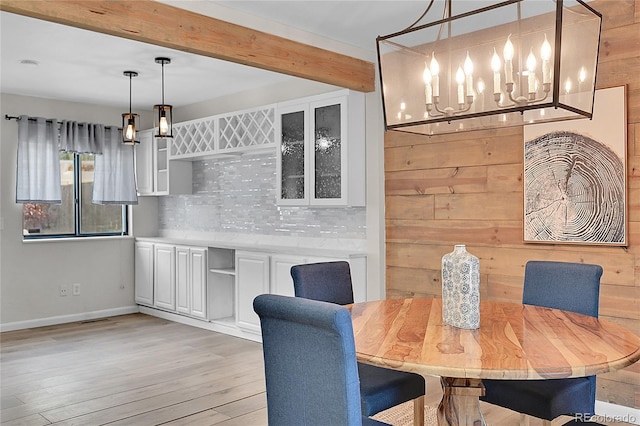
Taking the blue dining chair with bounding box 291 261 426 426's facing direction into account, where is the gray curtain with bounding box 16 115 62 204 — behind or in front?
behind

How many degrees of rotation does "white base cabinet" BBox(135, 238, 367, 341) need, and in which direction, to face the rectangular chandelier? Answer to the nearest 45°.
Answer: approximately 45° to its left

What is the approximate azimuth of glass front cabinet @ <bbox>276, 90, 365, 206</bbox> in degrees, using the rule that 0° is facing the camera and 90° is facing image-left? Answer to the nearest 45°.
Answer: approximately 45°

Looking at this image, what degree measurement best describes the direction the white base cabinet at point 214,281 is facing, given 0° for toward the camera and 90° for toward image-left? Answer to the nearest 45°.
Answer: approximately 45°

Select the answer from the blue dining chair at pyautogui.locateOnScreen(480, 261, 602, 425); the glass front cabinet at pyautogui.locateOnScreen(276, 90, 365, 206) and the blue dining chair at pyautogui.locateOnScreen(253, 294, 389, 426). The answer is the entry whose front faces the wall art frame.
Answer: the blue dining chair at pyautogui.locateOnScreen(253, 294, 389, 426)

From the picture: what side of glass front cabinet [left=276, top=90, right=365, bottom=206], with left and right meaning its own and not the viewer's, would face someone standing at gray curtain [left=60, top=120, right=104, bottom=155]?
right

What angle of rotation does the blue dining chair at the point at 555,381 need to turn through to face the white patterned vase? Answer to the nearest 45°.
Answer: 0° — it already faces it

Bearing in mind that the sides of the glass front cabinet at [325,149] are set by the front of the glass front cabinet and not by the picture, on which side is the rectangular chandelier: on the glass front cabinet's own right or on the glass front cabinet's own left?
on the glass front cabinet's own left

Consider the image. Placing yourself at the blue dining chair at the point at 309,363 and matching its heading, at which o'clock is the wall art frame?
The wall art frame is roughly at 12 o'clock from the blue dining chair.
